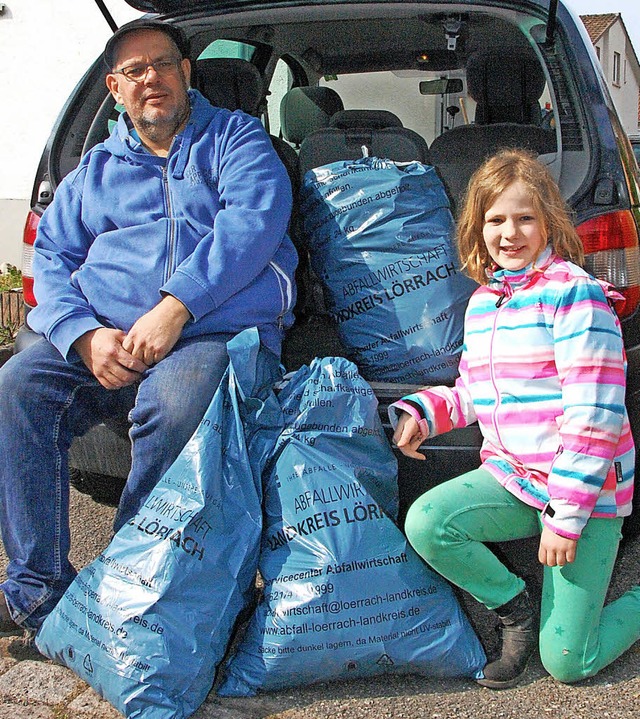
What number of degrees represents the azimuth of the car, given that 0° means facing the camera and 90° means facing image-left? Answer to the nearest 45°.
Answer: approximately 180°

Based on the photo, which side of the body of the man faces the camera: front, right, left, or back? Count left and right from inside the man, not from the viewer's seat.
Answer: front

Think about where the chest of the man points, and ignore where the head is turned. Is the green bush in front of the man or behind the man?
behind

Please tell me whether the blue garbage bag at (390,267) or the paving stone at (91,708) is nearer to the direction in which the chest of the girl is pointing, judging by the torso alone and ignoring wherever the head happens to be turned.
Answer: the paving stone

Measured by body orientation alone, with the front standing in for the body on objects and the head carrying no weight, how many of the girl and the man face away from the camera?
0

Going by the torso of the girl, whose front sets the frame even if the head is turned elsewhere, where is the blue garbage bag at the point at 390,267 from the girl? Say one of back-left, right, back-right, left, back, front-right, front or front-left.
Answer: right

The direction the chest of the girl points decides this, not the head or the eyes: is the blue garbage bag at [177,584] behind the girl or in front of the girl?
in front

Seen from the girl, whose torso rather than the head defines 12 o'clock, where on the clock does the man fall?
The man is roughly at 2 o'clock from the girl.

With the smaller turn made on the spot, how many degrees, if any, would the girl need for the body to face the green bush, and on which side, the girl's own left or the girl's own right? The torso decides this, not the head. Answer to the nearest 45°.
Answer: approximately 90° to the girl's own right
